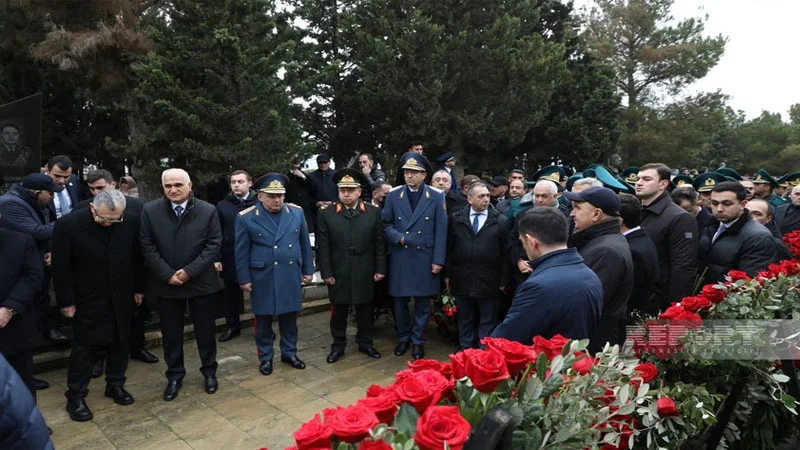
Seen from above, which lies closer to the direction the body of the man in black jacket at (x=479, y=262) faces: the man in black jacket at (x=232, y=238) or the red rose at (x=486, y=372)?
the red rose

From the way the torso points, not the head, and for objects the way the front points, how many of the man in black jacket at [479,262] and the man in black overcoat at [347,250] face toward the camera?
2

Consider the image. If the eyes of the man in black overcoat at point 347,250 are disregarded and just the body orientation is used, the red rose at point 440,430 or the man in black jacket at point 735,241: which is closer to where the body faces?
the red rose

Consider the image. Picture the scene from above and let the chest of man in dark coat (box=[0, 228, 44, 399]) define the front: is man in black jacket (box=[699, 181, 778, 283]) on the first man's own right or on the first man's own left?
on the first man's own left

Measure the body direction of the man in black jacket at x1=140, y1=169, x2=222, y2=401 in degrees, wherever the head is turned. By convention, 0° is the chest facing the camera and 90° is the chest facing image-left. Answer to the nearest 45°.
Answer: approximately 0°

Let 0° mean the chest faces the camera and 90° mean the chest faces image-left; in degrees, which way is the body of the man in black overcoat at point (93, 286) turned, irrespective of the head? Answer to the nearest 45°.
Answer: approximately 315°

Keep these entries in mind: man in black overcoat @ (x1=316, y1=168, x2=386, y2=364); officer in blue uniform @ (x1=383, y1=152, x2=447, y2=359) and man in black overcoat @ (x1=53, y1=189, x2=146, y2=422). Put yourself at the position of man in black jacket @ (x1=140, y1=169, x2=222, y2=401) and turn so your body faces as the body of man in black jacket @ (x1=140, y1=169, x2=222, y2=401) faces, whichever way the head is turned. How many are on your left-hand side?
2

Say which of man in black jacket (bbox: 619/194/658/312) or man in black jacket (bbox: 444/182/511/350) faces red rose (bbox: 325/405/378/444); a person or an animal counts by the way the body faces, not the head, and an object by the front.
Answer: man in black jacket (bbox: 444/182/511/350)

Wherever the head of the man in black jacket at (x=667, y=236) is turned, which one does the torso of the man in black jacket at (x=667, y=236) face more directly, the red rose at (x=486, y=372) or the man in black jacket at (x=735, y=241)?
the red rose
